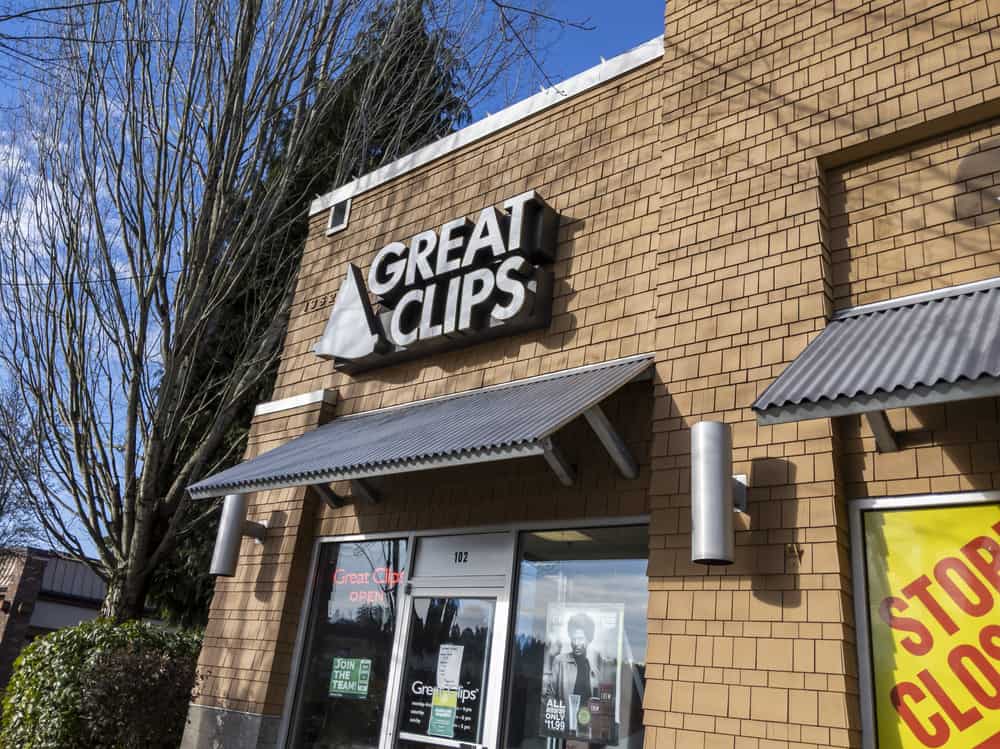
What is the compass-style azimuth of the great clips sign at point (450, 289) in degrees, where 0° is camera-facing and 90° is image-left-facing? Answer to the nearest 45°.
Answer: approximately 45°

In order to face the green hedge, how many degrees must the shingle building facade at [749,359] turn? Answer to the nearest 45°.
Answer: approximately 90° to its right

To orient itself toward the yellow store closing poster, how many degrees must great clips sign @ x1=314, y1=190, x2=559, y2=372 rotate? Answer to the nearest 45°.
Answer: approximately 90° to its left

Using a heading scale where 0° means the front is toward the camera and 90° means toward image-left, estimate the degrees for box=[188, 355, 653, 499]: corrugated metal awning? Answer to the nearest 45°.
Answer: approximately 45°

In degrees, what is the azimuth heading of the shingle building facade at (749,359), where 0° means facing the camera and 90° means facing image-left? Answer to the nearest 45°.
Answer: approximately 45°

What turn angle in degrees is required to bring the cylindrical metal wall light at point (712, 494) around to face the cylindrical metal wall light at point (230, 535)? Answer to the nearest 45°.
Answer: approximately 90° to its right

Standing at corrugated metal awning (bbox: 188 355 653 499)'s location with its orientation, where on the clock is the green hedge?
The green hedge is roughly at 3 o'clock from the corrugated metal awning.

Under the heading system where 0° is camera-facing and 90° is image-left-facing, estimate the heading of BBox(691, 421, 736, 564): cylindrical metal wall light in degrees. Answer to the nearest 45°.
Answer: approximately 45°
